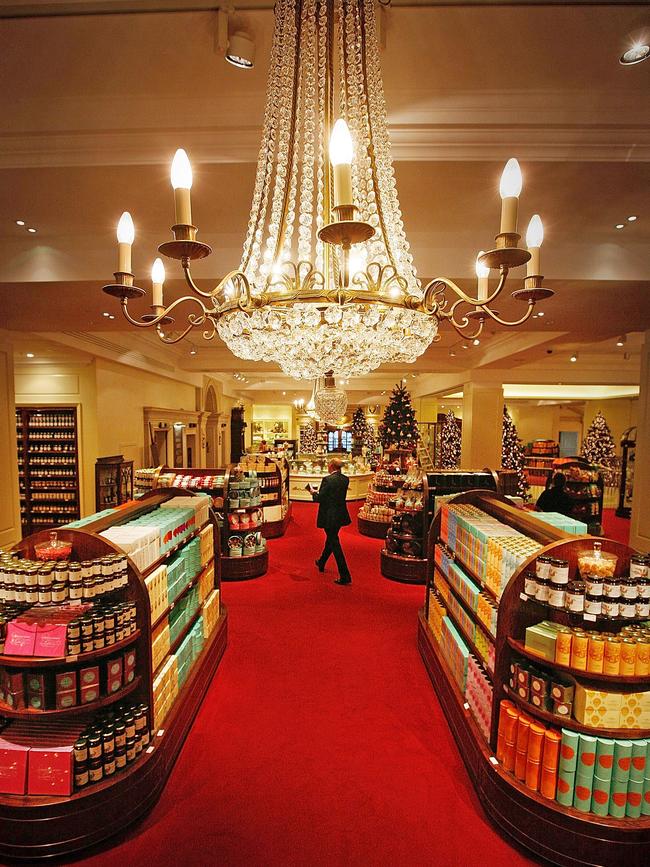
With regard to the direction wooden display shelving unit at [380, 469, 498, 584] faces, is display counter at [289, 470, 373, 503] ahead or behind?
behind

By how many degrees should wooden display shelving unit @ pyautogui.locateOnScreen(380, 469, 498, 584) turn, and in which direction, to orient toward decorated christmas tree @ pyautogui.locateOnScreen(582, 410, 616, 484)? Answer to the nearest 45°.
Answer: approximately 135° to its left

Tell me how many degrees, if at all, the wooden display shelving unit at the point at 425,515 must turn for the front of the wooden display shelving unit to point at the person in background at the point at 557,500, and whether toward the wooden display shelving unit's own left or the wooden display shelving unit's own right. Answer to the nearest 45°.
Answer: approximately 135° to the wooden display shelving unit's own left

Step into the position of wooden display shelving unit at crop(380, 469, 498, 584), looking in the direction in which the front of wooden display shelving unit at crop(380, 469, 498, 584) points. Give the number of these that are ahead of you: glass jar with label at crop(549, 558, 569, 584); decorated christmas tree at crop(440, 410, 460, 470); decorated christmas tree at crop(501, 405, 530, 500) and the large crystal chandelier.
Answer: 2

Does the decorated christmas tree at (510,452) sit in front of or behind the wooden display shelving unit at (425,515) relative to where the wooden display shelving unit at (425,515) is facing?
behind

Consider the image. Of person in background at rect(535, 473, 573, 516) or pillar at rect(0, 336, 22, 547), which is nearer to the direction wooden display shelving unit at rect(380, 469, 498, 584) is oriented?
the pillar

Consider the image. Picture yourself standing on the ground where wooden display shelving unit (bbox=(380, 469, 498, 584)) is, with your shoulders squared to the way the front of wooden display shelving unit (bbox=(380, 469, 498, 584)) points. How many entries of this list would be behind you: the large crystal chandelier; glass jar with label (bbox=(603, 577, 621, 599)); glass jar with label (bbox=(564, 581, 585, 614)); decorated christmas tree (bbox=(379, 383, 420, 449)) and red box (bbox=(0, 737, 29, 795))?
1

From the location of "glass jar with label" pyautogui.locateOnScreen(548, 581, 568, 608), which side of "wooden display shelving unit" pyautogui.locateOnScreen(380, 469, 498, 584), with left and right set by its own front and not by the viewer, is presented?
front

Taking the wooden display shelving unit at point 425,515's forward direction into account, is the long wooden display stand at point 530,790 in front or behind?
in front

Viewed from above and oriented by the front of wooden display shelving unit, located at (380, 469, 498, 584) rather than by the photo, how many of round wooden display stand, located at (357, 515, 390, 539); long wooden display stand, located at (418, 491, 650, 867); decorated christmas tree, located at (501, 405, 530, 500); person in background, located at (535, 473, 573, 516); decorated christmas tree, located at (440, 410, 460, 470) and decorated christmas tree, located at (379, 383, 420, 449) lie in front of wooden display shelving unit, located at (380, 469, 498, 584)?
1

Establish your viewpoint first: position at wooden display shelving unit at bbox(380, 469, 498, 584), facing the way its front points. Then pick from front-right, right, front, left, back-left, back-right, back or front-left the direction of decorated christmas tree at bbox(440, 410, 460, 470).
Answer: back

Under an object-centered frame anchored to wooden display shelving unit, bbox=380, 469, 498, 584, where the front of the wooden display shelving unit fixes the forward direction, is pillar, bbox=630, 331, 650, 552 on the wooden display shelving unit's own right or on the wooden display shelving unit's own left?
on the wooden display shelving unit's own left

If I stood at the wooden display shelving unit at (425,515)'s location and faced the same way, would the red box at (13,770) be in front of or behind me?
in front
